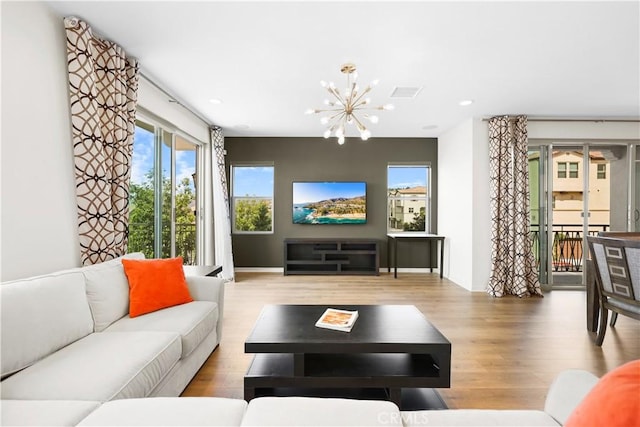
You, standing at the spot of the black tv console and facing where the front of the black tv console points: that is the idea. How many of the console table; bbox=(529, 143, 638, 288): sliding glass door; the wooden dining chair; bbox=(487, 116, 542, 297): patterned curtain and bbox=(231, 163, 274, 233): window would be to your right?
1

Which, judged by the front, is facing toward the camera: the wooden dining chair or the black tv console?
the black tv console

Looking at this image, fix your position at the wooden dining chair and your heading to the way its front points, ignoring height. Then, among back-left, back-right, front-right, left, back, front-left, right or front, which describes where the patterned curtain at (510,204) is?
left

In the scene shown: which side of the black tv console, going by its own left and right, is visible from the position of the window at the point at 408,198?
left

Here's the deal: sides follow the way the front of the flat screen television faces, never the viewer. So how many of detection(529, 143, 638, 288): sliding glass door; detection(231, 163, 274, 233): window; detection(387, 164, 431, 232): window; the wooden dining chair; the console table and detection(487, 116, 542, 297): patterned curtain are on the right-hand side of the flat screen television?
1

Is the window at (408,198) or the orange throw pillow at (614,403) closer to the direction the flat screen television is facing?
the orange throw pillow

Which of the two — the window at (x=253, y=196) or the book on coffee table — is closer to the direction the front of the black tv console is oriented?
the book on coffee table

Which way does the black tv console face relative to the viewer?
toward the camera

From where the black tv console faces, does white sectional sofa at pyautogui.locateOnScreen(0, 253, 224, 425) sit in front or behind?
in front

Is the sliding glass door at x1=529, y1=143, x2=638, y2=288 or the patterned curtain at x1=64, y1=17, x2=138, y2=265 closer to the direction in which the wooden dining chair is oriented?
the sliding glass door

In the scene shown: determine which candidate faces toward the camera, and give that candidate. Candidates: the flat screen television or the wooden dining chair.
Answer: the flat screen television

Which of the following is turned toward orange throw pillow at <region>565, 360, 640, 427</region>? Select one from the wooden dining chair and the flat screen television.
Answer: the flat screen television

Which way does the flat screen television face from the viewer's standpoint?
toward the camera

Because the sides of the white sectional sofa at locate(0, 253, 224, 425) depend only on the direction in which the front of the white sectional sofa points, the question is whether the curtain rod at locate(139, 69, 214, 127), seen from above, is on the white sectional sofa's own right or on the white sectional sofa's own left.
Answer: on the white sectional sofa's own left

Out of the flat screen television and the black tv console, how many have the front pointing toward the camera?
2

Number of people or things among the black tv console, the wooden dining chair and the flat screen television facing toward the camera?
2

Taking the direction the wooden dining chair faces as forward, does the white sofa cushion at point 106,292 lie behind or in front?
behind

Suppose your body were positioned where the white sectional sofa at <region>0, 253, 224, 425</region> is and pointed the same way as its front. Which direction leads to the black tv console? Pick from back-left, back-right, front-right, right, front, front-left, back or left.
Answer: left

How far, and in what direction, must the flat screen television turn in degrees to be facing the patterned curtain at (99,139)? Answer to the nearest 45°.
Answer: approximately 45° to its right
